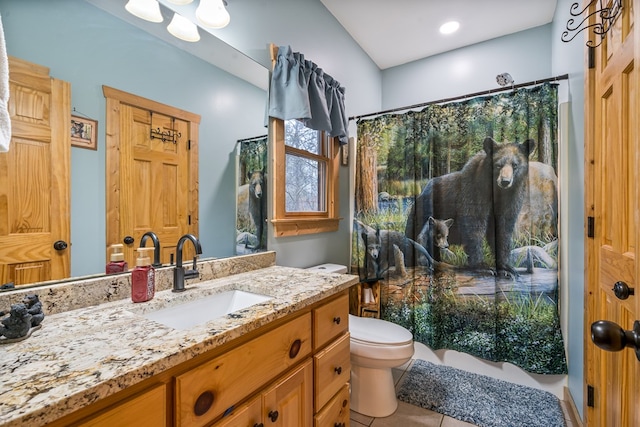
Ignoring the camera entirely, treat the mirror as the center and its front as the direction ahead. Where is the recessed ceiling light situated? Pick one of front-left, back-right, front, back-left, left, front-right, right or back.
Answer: front-left

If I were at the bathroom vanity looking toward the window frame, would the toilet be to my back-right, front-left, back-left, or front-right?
front-right

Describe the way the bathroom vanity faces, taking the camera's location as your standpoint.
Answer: facing the viewer and to the right of the viewer

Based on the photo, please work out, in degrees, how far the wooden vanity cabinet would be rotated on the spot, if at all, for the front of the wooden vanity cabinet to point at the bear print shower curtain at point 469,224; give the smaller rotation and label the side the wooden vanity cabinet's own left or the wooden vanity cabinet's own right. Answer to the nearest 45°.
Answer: approximately 45° to the wooden vanity cabinet's own left

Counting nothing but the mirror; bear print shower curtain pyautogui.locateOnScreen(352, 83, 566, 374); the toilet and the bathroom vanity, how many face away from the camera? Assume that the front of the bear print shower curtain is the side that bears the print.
0

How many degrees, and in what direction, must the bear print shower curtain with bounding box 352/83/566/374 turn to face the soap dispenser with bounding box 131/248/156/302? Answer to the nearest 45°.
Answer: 0° — it already faces it

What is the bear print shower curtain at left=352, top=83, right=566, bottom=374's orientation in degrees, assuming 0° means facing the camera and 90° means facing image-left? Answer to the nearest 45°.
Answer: approximately 45°
